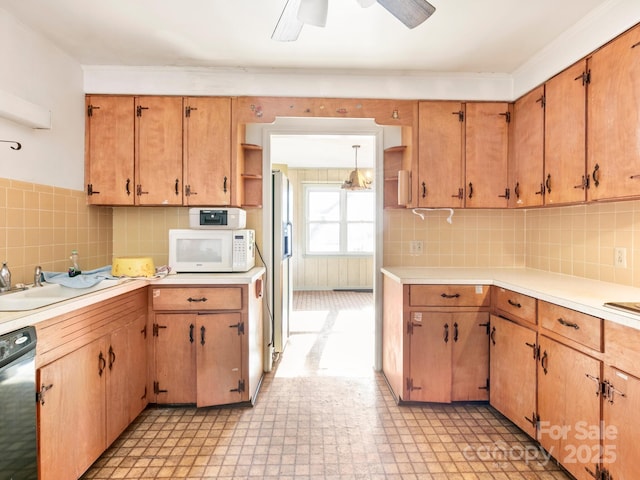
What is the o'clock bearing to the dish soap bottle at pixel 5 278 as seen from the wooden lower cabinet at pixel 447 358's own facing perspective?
The dish soap bottle is roughly at 2 o'clock from the wooden lower cabinet.

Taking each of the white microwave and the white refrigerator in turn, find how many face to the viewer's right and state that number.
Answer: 1

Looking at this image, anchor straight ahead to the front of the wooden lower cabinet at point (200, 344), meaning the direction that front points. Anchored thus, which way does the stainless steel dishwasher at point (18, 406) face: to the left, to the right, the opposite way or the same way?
to the left

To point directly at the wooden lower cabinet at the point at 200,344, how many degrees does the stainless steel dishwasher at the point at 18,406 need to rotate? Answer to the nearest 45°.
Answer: approximately 90° to its left

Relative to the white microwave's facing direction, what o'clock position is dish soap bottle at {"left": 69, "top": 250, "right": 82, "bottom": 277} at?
The dish soap bottle is roughly at 3 o'clock from the white microwave.

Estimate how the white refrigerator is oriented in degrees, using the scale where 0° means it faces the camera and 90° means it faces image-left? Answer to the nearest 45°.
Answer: approximately 270°

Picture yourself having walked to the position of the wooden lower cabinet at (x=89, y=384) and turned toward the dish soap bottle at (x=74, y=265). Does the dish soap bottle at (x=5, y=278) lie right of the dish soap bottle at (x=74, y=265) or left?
left

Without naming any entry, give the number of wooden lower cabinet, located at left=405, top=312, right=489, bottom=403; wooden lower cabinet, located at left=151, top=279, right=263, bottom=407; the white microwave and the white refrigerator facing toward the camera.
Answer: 3

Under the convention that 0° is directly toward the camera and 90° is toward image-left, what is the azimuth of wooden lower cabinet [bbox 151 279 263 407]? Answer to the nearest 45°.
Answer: approximately 0°

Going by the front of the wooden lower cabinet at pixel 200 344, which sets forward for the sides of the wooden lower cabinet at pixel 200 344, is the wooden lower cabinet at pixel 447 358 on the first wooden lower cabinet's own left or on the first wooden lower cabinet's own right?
on the first wooden lower cabinet's own left
